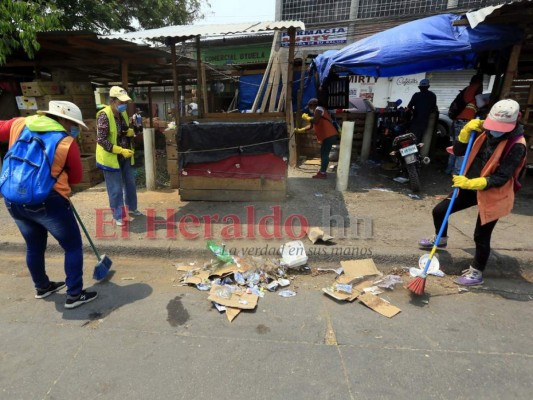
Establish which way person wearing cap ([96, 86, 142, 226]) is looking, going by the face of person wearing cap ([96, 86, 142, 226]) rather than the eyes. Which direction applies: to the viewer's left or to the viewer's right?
to the viewer's right

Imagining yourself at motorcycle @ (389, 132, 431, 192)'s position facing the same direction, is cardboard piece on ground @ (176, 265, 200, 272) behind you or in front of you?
behind

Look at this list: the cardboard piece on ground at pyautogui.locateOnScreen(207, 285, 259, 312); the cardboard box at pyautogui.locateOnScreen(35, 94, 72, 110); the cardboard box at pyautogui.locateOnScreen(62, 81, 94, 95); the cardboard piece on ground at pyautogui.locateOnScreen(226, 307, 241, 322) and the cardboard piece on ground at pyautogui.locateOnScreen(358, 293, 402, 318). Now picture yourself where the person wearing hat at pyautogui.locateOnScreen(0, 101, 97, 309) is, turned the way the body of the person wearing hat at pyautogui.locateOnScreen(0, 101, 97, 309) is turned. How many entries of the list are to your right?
3

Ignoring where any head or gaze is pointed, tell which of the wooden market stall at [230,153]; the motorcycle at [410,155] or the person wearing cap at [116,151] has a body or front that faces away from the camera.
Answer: the motorcycle

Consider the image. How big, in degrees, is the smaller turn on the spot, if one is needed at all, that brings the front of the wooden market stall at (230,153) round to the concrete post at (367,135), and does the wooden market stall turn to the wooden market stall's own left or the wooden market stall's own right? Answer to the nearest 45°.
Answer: approximately 135° to the wooden market stall's own left

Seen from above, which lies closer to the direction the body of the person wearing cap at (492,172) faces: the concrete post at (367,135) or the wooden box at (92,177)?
the wooden box

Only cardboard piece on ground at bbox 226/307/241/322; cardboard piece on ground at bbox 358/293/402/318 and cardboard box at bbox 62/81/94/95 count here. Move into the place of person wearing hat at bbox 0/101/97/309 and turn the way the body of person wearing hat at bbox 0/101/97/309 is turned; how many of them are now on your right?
2

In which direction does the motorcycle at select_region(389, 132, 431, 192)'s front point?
away from the camera

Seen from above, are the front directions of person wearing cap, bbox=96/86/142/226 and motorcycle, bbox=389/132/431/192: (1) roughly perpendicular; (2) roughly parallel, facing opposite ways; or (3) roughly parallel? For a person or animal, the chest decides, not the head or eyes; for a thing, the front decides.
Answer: roughly perpendicular

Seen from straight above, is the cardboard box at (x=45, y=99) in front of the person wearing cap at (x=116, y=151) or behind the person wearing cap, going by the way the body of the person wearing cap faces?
behind

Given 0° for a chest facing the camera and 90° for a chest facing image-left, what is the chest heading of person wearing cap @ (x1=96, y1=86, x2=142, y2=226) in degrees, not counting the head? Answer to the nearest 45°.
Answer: approximately 315°

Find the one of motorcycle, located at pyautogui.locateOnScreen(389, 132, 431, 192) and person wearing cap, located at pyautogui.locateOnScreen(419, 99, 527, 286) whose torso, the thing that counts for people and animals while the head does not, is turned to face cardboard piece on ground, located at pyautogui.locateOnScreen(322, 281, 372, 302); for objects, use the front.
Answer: the person wearing cap
